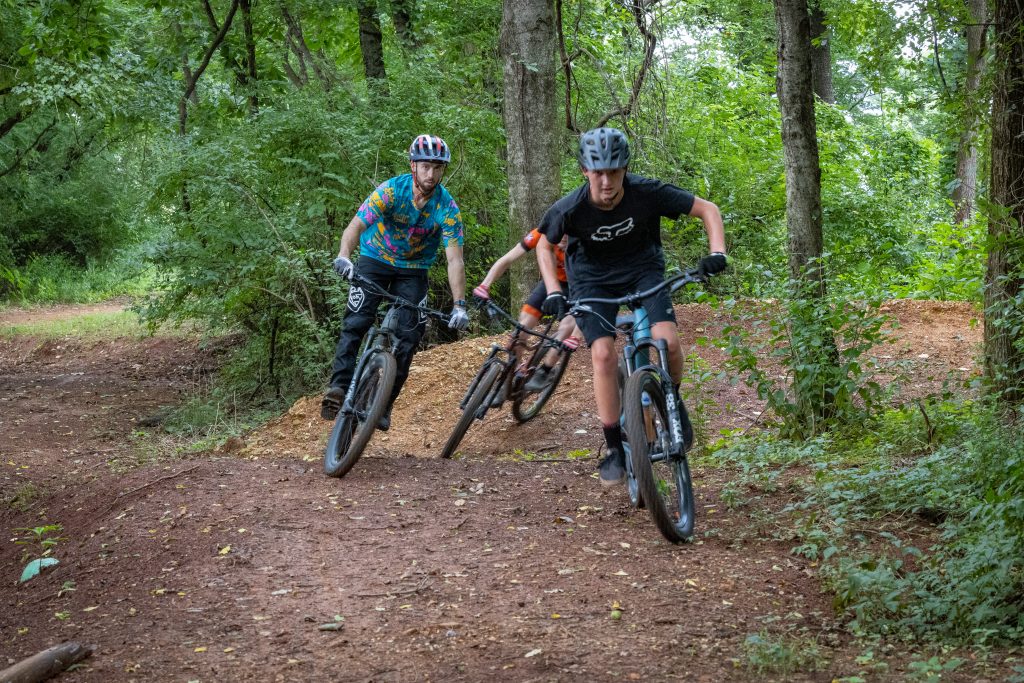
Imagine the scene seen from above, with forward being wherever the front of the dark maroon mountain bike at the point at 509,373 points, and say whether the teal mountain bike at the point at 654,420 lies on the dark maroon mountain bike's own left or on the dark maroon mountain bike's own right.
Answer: on the dark maroon mountain bike's own left

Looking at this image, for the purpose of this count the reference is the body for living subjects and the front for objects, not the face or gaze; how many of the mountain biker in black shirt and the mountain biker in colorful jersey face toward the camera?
2

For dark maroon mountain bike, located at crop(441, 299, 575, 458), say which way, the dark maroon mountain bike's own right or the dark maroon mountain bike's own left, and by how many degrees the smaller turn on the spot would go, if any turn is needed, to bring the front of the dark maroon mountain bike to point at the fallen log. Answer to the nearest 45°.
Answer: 0° — it already faces it

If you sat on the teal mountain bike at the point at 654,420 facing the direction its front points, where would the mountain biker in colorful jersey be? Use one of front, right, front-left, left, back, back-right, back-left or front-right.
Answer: back-right

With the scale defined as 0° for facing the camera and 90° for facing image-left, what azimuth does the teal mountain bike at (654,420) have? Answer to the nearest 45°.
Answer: approximately 0°

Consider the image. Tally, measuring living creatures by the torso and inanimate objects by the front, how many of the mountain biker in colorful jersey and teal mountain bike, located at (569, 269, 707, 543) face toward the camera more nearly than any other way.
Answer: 2

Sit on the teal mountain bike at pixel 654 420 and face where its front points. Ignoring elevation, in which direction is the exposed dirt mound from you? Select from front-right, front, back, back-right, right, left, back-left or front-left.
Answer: back

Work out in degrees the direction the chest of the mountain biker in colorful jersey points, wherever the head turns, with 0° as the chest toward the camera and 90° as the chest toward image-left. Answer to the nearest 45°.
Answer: approximately 0°

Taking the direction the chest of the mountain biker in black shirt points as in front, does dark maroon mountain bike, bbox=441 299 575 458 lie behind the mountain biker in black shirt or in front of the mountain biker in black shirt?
behind

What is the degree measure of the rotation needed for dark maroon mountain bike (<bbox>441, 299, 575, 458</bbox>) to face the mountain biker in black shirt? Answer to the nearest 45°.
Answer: approximately 45° to its left

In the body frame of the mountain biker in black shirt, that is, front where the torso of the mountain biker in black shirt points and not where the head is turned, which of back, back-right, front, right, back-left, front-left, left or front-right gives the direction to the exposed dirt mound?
back
